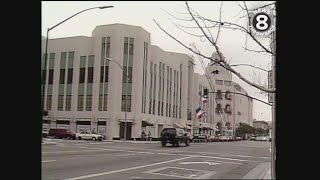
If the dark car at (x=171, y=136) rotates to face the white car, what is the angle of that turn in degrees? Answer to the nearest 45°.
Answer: approximately 45° to its left

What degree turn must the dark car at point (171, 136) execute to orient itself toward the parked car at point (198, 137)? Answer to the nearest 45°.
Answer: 0° — it already faces it

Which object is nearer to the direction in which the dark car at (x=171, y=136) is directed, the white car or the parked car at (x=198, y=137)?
the parked car

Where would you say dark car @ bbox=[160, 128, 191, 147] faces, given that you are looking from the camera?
facing away from the viewer and to the right of the viewer
